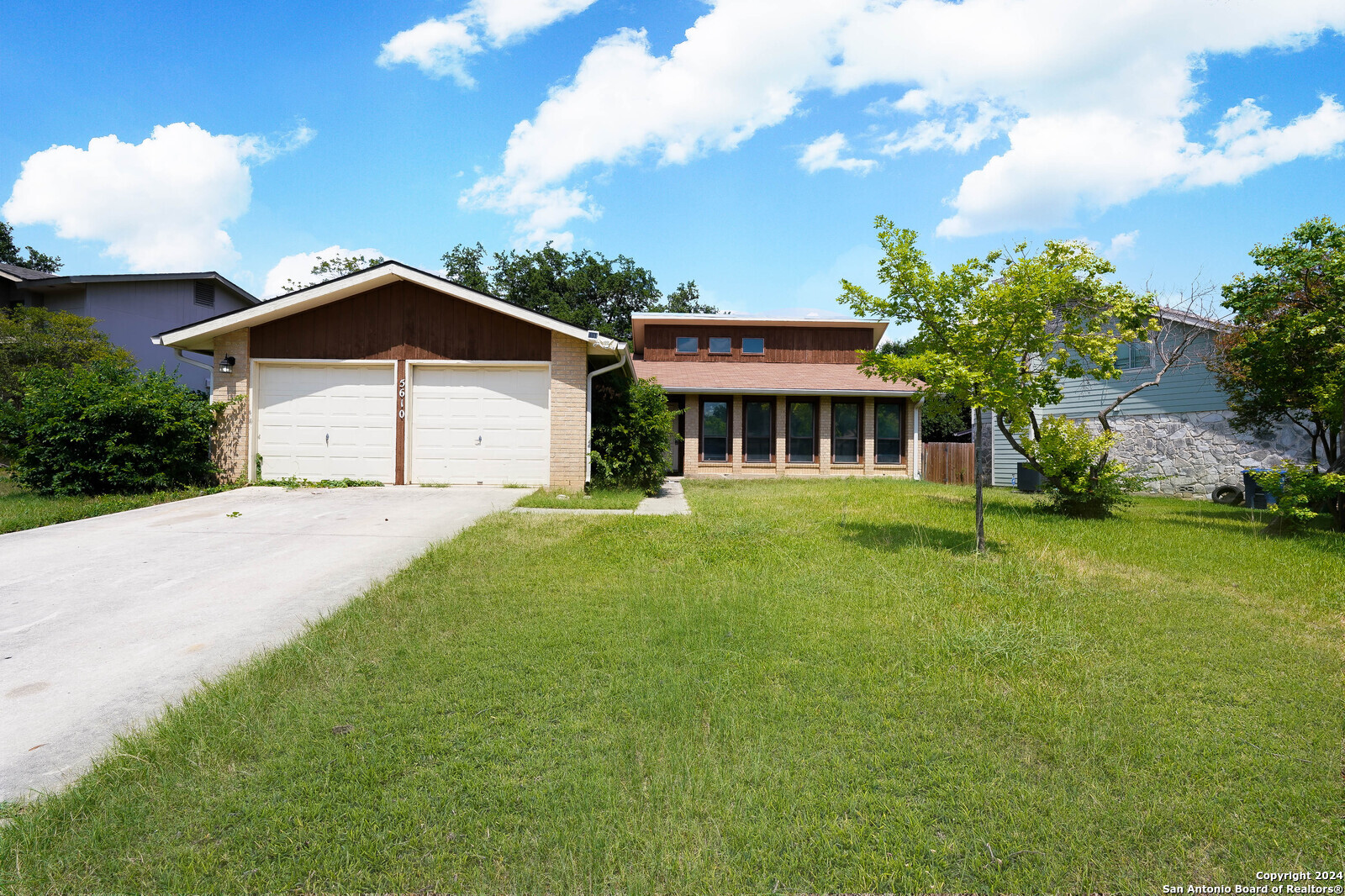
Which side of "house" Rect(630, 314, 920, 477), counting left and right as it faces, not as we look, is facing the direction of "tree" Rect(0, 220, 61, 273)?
right

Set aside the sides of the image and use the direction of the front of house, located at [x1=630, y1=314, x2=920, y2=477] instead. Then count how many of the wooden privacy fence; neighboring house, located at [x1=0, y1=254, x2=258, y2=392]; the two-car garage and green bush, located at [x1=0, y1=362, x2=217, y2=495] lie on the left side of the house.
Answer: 1

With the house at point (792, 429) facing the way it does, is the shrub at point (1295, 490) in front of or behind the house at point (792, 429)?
in front

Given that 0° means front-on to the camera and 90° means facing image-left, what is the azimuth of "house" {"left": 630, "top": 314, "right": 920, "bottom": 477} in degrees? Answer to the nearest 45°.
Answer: approximately 0°

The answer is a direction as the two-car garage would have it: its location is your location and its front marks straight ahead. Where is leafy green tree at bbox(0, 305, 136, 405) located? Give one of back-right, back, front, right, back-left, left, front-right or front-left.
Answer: back-right

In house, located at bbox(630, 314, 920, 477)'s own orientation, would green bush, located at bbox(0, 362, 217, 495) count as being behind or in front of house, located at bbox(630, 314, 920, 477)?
in front

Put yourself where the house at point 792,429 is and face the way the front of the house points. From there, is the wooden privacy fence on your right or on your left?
on your left

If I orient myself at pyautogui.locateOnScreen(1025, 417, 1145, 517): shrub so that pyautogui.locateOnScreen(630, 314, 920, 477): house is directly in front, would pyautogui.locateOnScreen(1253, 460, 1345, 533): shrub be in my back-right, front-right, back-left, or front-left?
back-right

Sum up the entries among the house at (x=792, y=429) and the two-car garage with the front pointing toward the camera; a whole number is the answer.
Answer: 2

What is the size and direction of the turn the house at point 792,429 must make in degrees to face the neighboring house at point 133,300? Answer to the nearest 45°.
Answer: approximately 90° to its right

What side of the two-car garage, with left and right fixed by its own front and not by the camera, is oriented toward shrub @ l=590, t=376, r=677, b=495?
left

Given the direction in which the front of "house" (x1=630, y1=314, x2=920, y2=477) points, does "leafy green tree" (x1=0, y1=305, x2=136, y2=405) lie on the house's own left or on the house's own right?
on the house's own right

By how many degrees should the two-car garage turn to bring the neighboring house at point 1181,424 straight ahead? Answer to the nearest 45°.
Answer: approximately 90° to its left

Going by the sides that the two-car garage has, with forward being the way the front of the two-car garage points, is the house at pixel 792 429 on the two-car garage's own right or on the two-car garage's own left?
on the two-car garage's own left
